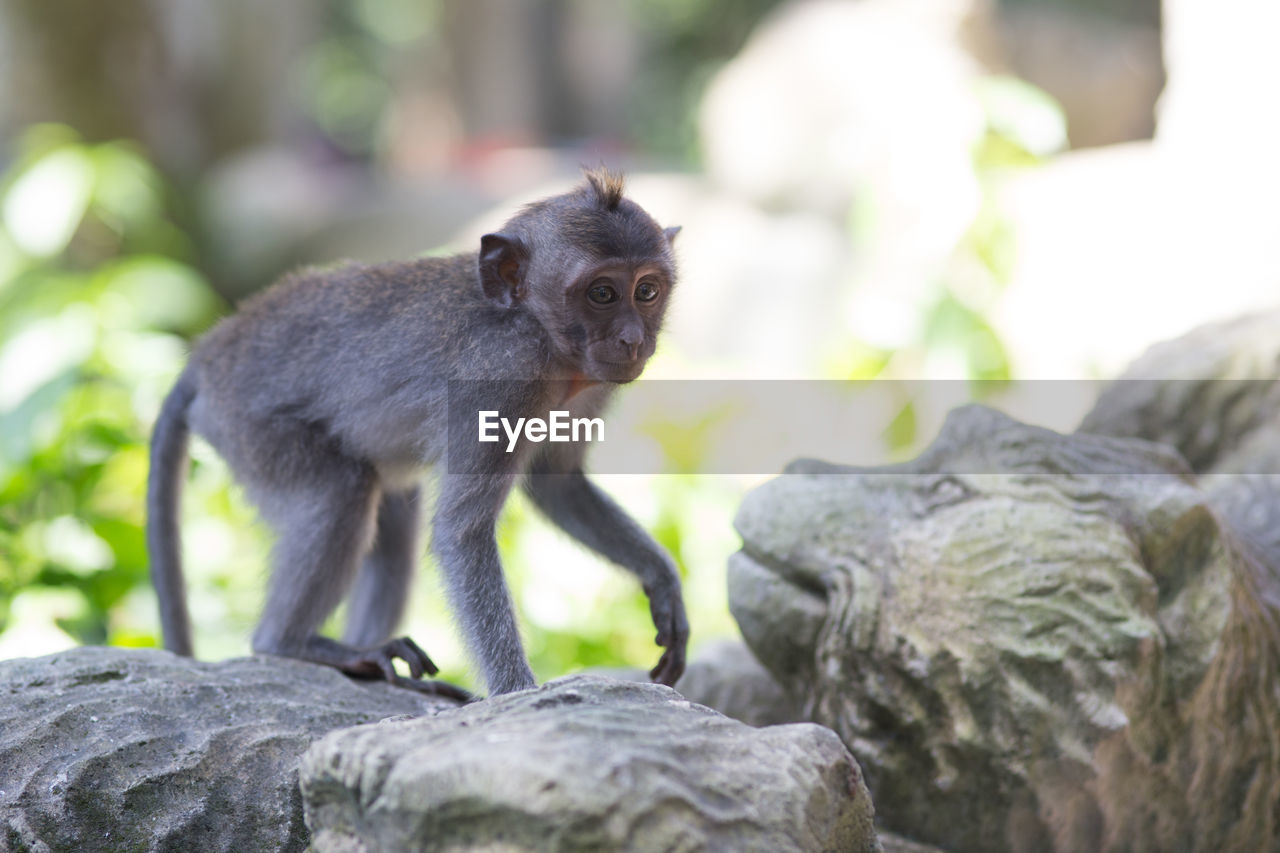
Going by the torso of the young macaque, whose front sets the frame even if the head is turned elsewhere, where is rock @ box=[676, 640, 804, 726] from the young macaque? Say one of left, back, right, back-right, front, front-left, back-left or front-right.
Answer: front

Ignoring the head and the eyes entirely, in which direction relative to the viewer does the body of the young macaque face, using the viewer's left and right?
facing to the right of the viewer

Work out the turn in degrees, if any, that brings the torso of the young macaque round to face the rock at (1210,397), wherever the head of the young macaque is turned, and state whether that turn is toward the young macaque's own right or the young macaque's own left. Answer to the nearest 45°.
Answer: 0° — it already faces it

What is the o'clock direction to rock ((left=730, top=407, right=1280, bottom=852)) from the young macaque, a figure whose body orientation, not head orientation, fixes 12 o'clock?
The rock is roughly at 1 o'clock from the young macaque.
